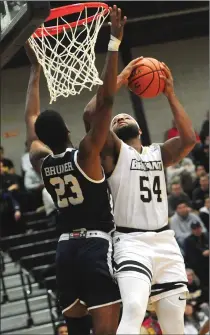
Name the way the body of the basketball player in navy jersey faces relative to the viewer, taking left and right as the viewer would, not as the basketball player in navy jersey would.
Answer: facing away from the viewer and to the right of the viewer

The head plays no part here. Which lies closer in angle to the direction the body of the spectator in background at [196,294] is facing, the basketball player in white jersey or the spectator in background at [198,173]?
the basketball player in white jersey

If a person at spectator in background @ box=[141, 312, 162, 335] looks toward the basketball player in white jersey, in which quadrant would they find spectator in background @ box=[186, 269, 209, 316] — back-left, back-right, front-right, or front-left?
back-left

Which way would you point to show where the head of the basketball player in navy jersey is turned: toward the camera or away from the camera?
away from the camera

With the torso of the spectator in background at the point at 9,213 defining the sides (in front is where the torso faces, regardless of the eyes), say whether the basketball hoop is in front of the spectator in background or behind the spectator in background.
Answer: in front

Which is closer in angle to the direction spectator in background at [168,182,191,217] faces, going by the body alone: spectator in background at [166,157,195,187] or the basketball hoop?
the basketball hoop

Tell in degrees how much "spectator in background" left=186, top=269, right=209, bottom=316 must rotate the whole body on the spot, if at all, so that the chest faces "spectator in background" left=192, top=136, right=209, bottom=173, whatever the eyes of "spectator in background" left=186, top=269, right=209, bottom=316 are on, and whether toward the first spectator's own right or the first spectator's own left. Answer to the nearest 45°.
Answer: approximately 135° to the first spectator's own right

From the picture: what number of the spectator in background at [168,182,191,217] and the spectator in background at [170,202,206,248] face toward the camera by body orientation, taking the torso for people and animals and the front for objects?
2

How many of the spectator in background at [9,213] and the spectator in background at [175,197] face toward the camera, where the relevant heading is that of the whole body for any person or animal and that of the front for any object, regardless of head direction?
2

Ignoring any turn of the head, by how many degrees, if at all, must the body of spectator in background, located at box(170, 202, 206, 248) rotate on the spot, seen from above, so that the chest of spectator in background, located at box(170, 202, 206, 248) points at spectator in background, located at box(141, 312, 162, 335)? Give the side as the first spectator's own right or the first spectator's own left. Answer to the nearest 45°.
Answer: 0° — they already face them

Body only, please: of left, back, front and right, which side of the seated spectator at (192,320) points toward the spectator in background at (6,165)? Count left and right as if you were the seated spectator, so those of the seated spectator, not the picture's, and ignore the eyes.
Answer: right

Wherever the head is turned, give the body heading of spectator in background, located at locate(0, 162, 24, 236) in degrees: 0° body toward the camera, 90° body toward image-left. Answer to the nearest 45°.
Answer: approximately 0°

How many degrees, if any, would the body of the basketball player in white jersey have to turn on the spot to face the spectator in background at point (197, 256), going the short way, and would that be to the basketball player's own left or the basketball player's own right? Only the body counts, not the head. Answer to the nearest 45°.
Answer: approximately 135° to the basketball player's own left
